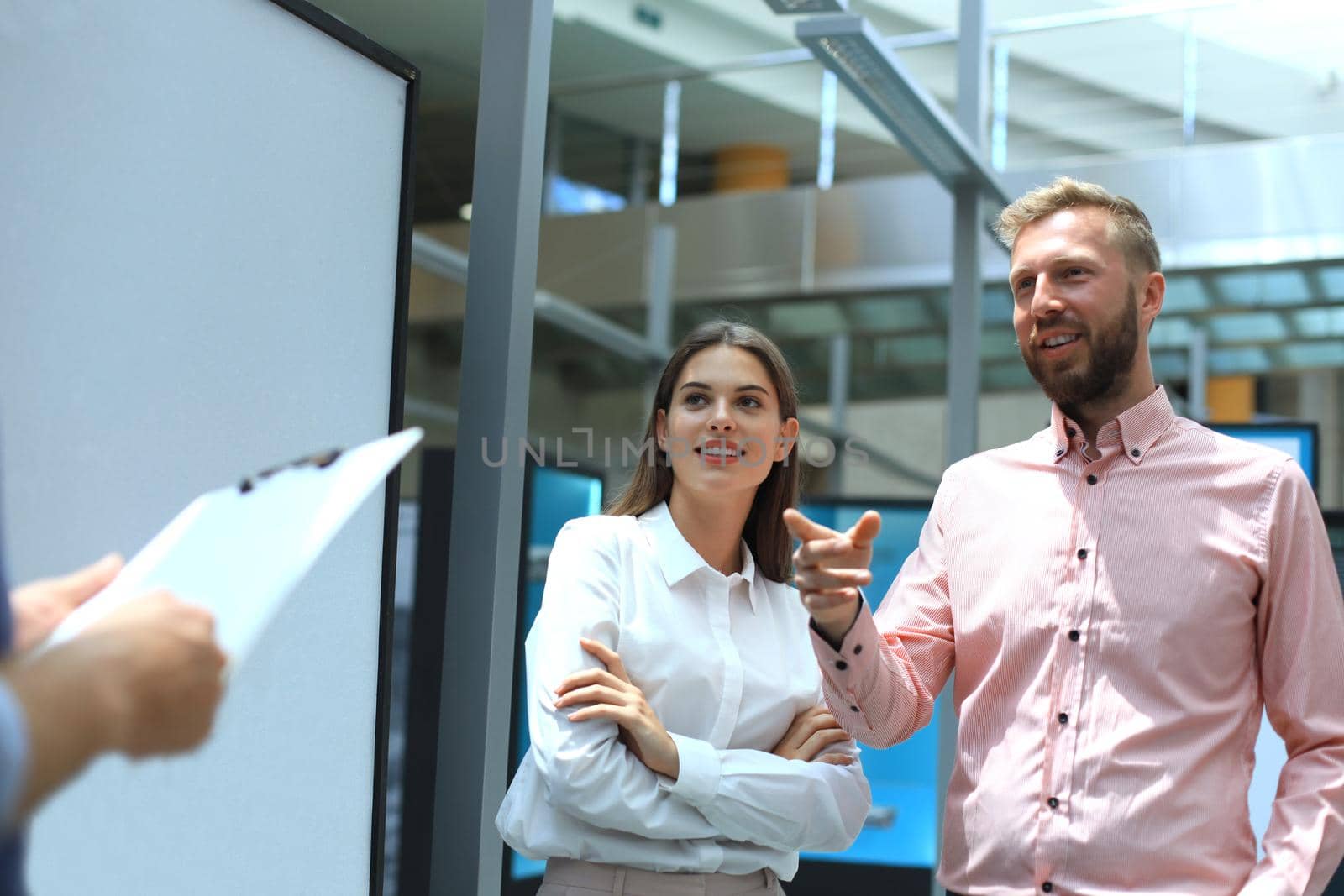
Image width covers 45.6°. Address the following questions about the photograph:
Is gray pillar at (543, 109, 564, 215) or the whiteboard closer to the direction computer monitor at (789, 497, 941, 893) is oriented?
the whiteboard

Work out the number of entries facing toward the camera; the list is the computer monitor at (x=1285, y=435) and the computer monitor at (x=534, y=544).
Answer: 2

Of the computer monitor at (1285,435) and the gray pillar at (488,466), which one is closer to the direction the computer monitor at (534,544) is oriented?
the gray pillar

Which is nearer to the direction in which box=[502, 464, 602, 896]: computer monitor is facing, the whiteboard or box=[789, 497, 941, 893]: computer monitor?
the whiteboard

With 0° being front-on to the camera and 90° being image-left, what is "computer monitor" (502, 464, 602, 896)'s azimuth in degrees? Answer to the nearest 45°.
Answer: approximately 0°

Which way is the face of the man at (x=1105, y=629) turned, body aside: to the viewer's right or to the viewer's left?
to the viewer's left

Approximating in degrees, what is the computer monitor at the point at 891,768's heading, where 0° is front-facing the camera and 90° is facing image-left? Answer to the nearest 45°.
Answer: approximately 0°
